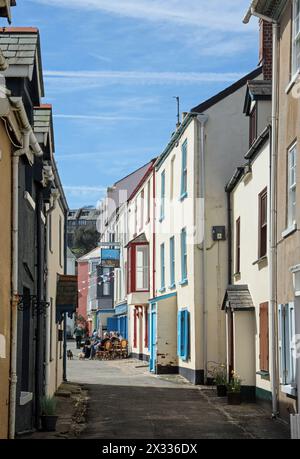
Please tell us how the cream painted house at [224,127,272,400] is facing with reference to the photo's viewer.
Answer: facing to the left of the viewer

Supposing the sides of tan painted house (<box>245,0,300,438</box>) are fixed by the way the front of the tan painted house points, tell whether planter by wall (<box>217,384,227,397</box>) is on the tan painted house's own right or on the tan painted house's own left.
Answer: on the tan painted house's own right

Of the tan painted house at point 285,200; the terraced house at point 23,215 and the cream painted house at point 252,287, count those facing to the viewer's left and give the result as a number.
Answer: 2

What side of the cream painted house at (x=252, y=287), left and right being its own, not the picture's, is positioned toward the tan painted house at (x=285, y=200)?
left

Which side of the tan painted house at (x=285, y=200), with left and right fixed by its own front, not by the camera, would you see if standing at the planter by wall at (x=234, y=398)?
right

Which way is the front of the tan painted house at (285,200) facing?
to the viewer's left

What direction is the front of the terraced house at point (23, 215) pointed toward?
to the viewer's right

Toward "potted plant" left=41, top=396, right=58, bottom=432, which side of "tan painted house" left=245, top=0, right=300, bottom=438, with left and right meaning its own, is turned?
front

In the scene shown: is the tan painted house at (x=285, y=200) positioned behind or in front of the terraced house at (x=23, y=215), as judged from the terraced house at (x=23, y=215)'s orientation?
in front

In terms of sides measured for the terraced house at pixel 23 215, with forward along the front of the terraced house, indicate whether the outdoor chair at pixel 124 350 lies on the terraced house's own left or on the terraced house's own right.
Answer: on the terraced house's own left

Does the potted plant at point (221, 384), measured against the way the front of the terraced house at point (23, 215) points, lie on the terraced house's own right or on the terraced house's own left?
on the terraced house's own left
